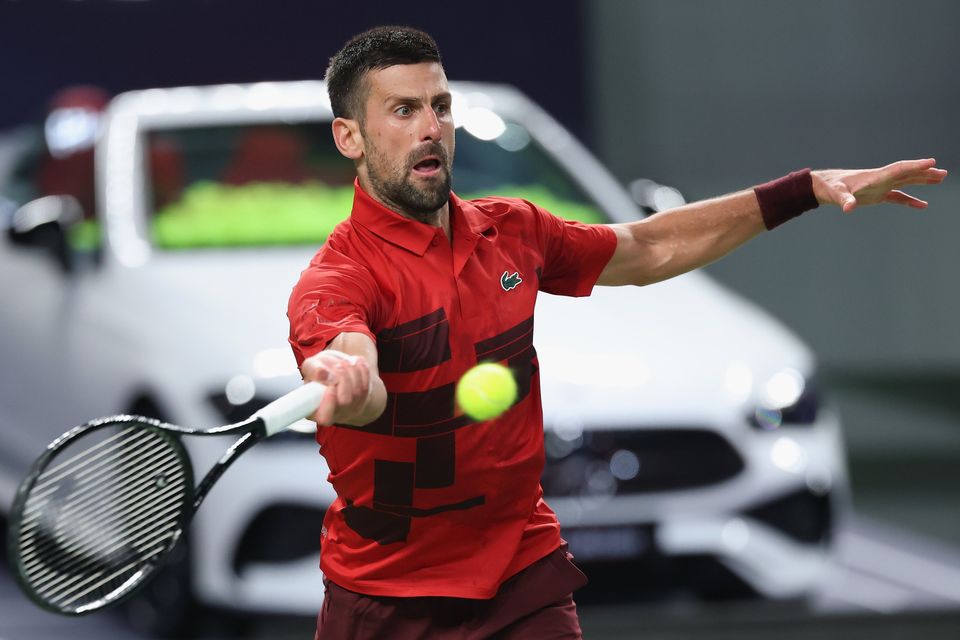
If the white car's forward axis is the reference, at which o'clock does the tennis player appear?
The tennis player is roughly at 1 o'clock from the white car.

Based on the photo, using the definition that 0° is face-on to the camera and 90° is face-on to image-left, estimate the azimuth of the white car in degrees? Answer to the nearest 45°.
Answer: approximately 315°

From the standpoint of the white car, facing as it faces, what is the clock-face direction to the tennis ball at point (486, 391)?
The tennis ball is roughly at 1 o'clock from the white car.
